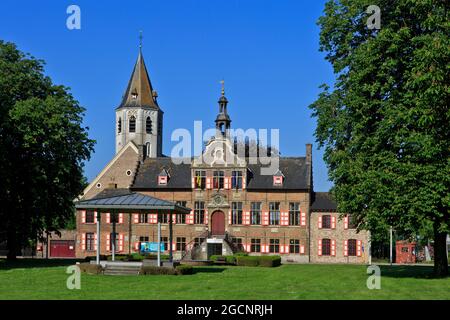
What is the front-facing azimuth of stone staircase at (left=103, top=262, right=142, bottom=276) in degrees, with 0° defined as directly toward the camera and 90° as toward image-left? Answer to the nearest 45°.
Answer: approximately 0°

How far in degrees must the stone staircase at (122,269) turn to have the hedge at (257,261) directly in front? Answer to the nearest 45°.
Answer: approximately 135° to its left

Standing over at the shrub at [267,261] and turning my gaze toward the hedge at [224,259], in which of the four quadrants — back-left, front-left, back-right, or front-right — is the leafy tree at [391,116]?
back-left

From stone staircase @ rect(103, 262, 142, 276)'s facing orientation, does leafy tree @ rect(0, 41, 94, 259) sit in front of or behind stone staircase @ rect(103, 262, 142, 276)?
behind

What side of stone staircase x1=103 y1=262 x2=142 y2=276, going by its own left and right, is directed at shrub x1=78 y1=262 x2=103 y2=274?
right

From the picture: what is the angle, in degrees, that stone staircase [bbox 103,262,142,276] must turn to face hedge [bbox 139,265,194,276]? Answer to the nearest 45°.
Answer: approximately 90° to its left

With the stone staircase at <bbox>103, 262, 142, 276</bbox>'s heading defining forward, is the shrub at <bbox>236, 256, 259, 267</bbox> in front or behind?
behind

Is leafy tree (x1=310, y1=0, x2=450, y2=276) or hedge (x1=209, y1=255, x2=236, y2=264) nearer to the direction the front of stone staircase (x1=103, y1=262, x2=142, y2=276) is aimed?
the leafy tree

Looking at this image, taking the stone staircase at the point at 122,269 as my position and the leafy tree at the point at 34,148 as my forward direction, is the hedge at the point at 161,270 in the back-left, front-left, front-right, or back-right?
back-right

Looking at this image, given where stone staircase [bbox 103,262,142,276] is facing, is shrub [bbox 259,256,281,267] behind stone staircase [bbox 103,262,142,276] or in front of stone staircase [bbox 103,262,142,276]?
behind

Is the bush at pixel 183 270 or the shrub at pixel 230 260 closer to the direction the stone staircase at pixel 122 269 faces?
the bush

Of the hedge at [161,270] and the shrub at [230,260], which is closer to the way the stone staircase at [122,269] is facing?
the hedge
